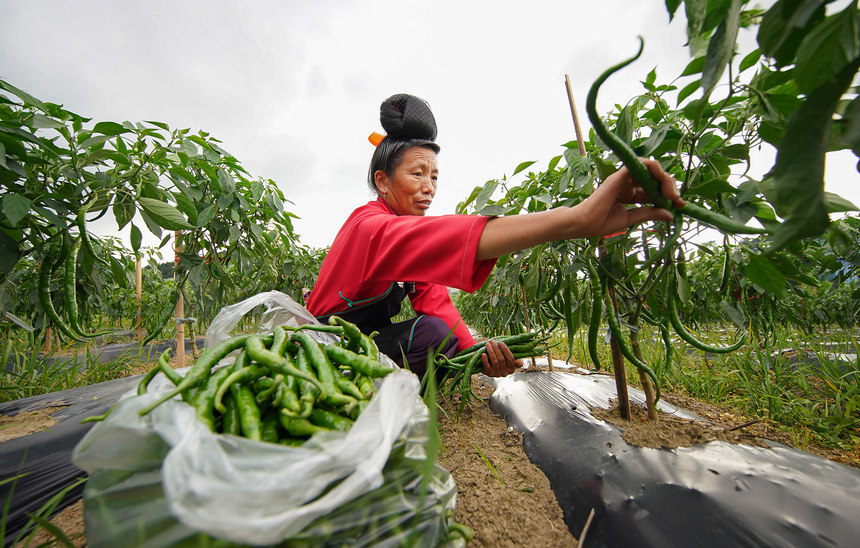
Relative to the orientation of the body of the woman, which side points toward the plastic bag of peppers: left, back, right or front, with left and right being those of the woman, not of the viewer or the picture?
right

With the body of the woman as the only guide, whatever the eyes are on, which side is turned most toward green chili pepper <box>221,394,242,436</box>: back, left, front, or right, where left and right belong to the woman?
right

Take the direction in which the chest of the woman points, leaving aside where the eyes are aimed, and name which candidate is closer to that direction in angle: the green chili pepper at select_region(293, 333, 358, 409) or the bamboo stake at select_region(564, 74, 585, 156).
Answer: the bamboo stake

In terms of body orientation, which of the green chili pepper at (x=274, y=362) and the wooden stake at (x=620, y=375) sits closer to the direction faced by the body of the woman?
the wooden stake

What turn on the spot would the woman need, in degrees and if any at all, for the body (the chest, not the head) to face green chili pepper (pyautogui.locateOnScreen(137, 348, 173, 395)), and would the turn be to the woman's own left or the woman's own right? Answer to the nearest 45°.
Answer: approximately 135° to the woman's own right

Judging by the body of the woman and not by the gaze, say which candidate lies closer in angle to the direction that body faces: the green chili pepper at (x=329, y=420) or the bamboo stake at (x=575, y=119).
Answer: the bamboo stake

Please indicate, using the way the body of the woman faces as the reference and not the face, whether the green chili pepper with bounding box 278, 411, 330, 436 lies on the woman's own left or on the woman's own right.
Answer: on the woman's own right

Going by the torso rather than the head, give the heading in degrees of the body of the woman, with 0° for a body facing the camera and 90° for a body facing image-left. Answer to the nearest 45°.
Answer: approximately 270°
